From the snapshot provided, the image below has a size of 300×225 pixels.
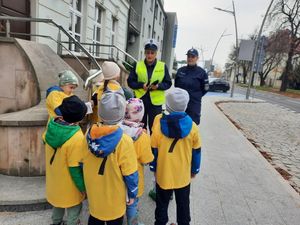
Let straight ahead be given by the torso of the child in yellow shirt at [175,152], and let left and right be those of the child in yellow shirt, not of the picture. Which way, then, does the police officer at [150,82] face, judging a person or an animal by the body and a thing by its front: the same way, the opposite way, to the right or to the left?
the opposite way

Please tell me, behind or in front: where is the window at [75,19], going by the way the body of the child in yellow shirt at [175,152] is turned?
in front

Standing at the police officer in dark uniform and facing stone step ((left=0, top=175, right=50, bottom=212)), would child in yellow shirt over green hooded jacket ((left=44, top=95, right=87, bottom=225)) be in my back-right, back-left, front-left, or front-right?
front-left

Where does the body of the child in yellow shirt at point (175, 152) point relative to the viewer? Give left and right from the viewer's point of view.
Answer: facing away from the viewer

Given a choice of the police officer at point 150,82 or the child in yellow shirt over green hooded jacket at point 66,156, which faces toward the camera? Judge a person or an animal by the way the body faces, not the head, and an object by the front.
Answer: the police officer

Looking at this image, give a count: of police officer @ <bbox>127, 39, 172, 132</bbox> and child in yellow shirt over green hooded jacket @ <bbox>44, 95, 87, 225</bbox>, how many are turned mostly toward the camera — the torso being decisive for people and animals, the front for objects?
1

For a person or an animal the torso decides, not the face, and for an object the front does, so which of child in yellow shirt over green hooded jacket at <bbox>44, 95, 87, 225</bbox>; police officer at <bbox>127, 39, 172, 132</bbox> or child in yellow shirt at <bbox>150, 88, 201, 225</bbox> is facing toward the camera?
the police officer

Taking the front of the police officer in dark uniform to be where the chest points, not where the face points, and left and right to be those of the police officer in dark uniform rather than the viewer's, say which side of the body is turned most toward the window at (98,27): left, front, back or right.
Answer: right

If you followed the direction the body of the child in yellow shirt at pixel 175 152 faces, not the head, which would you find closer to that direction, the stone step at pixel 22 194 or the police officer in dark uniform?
the police officer in dark uniform

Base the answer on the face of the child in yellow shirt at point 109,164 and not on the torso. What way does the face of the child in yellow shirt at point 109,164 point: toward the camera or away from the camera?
away from the camera

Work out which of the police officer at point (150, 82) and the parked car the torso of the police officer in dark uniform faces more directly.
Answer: the police officer

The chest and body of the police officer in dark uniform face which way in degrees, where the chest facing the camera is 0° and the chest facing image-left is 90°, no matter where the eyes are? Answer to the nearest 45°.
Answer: approximately 45°

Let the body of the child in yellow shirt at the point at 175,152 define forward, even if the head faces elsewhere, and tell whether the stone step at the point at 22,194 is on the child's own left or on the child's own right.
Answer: on the child's own left

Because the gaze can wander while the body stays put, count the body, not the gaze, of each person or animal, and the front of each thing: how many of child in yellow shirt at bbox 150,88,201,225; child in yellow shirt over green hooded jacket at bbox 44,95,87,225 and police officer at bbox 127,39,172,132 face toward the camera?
1

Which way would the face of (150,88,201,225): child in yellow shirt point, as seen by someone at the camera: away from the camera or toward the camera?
away from the camera

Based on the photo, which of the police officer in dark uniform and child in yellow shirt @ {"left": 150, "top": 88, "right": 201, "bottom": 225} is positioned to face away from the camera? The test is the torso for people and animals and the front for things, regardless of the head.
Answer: the child in yellow shirt

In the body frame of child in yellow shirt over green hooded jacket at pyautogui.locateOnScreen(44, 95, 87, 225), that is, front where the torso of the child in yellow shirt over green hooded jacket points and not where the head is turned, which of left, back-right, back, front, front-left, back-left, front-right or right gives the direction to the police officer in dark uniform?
front

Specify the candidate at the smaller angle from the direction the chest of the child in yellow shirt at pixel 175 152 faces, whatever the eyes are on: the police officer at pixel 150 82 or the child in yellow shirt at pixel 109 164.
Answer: the police officer

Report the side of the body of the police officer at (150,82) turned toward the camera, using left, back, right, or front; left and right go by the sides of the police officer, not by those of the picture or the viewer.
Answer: front

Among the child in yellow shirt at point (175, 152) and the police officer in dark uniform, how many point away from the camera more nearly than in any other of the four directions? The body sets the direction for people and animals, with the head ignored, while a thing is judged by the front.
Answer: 1

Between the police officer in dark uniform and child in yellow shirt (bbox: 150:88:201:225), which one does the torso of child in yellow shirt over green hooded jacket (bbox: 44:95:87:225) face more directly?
the police officer in dark uniform

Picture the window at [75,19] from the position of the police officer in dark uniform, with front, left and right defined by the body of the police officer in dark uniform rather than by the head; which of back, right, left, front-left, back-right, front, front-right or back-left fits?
right
